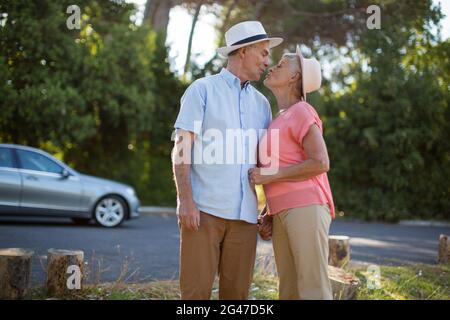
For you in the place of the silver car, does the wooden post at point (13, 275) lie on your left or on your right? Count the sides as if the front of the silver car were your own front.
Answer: on your right

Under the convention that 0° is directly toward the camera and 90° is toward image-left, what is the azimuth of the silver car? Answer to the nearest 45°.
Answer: approximately 270°

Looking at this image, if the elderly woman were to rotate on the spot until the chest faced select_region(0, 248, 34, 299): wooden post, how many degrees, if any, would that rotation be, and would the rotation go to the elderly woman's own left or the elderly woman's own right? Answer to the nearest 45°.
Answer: approximately 45° to the elderly woman's own right

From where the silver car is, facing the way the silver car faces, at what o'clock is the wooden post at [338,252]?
The wooden post is roughly at 2 o'clock from the silver car.

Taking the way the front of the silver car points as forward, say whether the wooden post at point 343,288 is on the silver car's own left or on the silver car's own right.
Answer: on the silver car's own right

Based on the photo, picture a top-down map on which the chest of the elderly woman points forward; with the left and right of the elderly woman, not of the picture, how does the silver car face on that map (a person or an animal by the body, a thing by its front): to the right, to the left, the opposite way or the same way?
the opposite way

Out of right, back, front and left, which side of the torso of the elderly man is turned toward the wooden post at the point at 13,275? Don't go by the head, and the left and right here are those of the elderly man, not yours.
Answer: back

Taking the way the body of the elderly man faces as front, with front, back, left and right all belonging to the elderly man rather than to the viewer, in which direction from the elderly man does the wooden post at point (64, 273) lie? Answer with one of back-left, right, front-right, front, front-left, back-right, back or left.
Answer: back

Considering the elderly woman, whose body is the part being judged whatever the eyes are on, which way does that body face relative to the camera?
to the viewer's left

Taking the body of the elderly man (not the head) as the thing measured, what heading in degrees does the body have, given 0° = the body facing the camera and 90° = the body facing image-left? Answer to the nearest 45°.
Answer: approximately 315°

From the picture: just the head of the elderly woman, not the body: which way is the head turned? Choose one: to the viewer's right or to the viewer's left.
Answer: to the viewer's left

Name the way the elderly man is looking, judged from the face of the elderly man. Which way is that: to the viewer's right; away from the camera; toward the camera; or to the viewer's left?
to the viewer's right
